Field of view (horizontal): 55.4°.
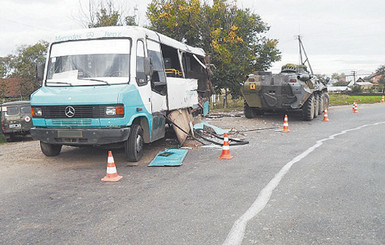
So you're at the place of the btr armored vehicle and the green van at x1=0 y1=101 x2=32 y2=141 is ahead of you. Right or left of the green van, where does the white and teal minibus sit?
left

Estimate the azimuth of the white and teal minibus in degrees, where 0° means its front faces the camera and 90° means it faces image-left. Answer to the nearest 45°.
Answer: approximately 45°

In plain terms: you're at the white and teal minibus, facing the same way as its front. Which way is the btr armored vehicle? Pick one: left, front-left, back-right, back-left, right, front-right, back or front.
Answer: back

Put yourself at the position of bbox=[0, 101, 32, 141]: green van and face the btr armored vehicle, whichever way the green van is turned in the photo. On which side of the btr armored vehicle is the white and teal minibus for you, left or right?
right

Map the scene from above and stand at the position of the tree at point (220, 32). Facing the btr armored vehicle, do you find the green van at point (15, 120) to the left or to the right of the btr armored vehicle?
right

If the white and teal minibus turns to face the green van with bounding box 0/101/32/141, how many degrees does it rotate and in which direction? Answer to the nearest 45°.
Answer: approximately 90° to its right

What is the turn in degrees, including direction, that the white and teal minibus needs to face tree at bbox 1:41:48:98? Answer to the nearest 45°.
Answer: approximately 135° to its right
